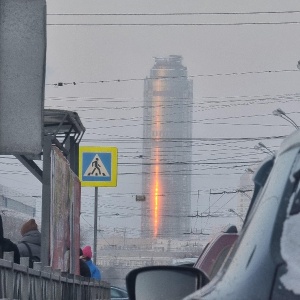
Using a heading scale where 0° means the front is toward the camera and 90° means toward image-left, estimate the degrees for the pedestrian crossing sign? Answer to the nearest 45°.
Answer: approximately 0°

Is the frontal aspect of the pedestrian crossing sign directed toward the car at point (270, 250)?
yes

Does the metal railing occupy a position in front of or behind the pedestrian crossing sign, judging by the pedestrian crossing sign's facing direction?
in front

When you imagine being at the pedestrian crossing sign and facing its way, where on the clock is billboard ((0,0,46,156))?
The billboard is roughly at 12 o'clock from the pedestrian crossing sign.
